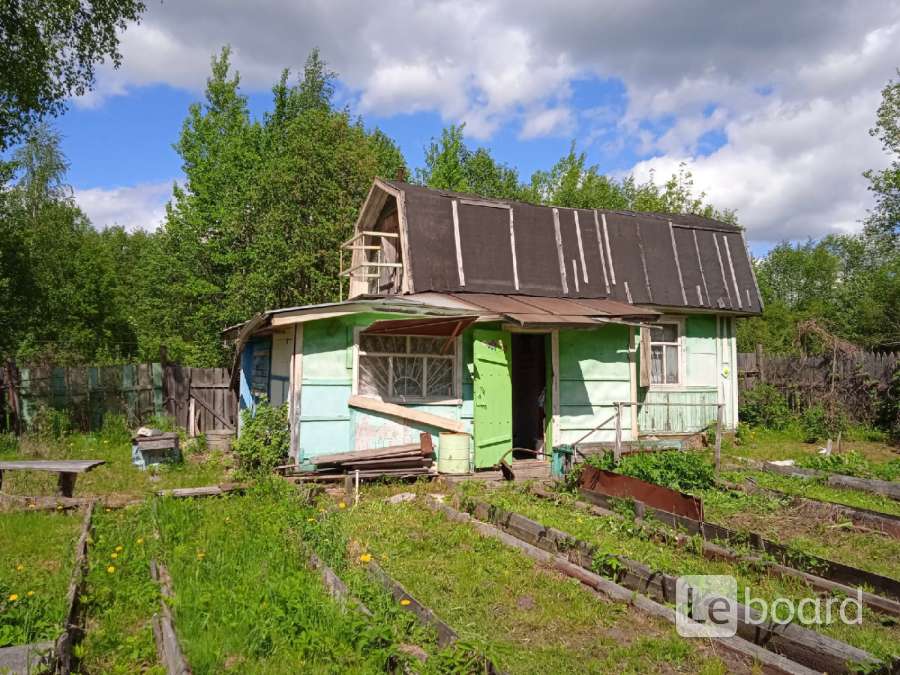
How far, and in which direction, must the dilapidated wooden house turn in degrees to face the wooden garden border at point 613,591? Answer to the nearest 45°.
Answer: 0° — it already faces it

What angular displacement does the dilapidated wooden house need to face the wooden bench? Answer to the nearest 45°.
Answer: approximately 45° to its right

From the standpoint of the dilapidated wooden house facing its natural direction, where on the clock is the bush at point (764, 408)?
The bush is roughly at 8 o'clock from the dilapidated wooden house.

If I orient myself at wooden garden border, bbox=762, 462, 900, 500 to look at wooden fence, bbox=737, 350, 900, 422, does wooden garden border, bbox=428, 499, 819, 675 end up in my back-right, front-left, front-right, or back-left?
back-left

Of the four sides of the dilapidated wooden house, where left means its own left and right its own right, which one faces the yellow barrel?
front

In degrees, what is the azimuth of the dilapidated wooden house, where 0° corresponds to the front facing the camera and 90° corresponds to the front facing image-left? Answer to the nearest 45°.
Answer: approximately 0°

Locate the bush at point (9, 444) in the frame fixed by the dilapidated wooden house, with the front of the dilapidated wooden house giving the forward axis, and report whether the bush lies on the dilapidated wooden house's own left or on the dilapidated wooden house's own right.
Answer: on the dilapidated wooden house's own right

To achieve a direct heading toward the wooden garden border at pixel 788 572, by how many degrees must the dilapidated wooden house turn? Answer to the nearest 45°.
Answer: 0° — it already faces it

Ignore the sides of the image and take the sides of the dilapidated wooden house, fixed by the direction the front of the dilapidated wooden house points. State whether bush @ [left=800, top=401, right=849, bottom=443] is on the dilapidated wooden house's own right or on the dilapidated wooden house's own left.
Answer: on the dilapidated wooden house's own left

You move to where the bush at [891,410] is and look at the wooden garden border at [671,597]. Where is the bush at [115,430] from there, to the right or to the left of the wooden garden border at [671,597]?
right

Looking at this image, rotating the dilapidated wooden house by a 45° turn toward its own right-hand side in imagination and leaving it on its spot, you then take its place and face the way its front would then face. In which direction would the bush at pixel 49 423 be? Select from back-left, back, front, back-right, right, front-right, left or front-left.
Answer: front-right
